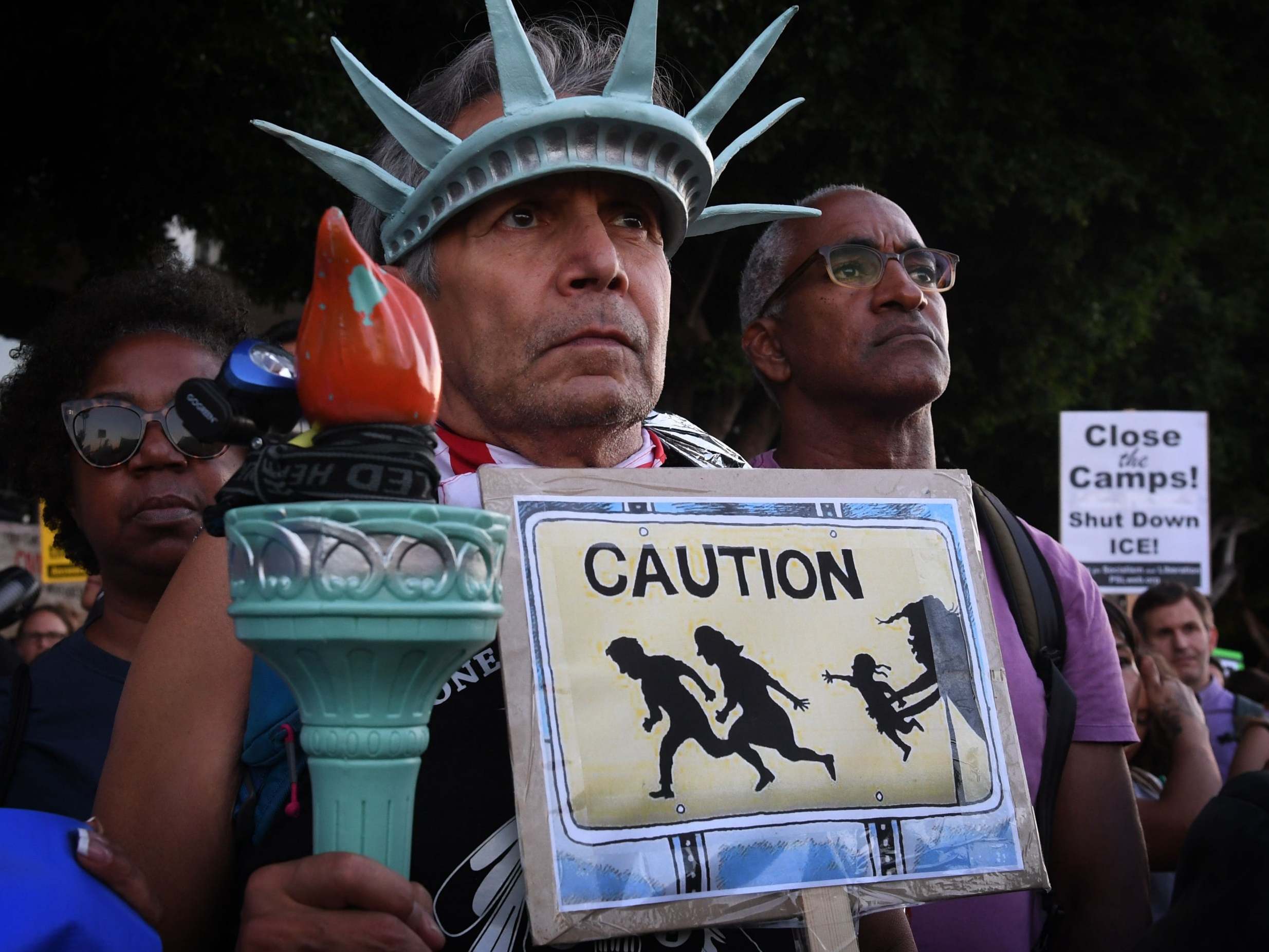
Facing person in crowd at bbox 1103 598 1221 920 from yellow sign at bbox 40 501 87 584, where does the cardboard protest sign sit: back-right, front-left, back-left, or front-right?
front-right

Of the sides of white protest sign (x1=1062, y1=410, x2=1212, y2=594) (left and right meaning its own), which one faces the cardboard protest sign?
front

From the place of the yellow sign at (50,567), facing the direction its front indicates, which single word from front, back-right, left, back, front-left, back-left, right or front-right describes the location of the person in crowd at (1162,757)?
front-left

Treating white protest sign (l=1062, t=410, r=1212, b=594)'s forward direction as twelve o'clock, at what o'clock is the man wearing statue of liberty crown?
The man wearing statue of liberty crown is roughly at 12 o'clock from the white protest sign.

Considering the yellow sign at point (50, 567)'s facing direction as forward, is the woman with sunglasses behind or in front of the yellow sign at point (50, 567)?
in front

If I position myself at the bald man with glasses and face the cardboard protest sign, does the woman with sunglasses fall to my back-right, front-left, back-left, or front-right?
front-right

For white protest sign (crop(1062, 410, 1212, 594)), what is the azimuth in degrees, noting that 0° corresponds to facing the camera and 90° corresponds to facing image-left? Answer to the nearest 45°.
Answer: approximately 0°

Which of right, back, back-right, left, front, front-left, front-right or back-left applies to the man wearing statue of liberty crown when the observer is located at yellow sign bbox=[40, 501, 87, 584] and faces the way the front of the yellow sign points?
front

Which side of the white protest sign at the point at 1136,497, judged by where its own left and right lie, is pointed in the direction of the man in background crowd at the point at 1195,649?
front

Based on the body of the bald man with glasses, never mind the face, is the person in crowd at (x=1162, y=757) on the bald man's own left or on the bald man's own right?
on the bald man's own left

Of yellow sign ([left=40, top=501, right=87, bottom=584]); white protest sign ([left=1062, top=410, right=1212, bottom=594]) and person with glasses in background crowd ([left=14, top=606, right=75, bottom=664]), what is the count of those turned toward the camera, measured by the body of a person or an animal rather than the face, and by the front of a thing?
3

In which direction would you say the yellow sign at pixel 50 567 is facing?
toward the camera

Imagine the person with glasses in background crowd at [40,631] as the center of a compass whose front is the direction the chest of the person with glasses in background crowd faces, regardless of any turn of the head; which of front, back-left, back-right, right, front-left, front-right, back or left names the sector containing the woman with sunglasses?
front

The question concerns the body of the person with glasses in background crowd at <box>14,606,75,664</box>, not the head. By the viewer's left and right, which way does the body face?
facing the viewer

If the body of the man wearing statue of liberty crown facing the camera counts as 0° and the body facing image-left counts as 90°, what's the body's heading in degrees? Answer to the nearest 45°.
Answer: approximately 315°

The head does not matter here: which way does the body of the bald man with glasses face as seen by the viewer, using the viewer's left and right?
facing the viewer and to the right of the viewer
